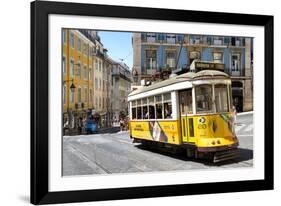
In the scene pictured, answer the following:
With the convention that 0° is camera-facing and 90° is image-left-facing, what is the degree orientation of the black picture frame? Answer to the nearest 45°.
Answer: approximately 315°
